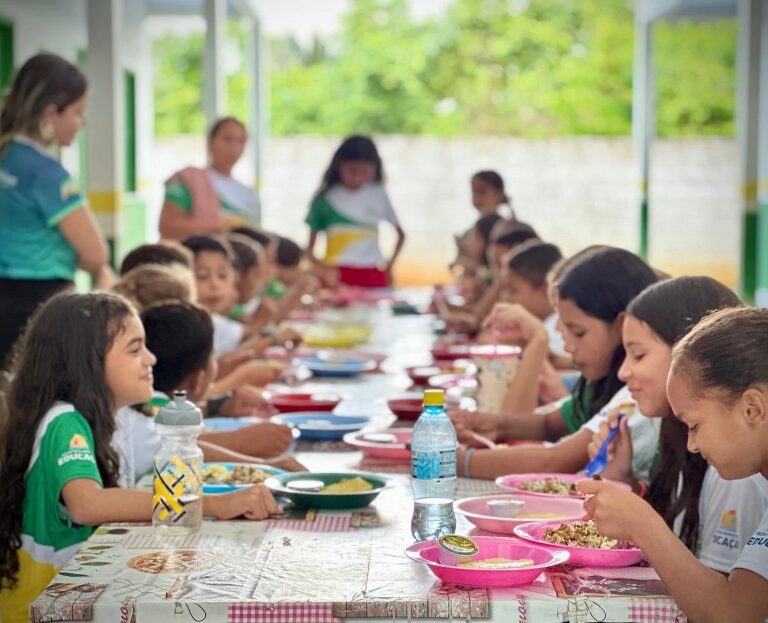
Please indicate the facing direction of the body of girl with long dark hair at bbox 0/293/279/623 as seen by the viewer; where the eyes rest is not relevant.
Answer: to the viewer's right

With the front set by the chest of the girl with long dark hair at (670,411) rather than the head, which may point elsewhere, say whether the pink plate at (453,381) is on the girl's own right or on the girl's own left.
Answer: on the girl's own right

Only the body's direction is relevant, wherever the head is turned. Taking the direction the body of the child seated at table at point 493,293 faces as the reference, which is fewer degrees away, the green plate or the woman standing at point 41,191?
the woman standing

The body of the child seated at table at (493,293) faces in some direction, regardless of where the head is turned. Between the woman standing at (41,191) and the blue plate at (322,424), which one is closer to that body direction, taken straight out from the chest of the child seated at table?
the woman standing

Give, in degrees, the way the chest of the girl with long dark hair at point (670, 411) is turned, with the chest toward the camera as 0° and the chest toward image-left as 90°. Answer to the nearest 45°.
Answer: approximately 90°

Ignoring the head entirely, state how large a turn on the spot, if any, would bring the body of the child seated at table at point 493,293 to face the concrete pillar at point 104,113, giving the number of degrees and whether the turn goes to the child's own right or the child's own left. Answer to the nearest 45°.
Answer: approximately 45° to the child's own right

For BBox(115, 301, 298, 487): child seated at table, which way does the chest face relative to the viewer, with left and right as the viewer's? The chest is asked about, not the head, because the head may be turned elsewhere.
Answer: facing away from the viewer and to the right of the viewer

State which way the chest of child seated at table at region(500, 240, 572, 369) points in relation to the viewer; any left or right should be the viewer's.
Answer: facing to the left of the viewer

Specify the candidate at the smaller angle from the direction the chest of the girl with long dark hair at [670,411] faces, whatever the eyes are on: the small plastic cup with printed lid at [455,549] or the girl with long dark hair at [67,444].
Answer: the girl with long dark hair

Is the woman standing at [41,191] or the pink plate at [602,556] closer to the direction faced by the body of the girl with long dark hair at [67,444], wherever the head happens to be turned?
the pink plate

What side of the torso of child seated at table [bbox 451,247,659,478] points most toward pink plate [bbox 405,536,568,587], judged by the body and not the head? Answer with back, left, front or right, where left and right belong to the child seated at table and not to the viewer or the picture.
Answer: left

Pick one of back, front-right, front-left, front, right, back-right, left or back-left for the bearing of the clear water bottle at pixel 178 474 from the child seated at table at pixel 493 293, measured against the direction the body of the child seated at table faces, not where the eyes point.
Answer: left

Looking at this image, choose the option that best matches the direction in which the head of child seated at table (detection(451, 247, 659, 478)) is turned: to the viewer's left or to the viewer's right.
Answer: to the viewer's left

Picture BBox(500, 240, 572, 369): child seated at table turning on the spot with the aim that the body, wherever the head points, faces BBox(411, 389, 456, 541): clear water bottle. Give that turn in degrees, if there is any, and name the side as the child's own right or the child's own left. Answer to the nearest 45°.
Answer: approximately 90° to the child's own left

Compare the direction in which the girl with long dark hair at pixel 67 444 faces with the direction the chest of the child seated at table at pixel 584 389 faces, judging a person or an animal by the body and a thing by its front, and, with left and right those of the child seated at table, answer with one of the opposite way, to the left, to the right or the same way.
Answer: the opposite way

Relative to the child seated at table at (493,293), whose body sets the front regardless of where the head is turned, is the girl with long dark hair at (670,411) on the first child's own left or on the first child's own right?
on the first child's own left
